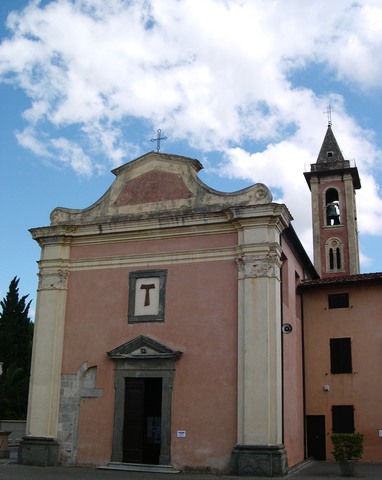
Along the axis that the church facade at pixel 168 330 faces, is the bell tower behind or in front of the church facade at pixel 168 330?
behind

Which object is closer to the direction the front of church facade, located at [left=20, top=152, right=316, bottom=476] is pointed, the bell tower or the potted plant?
the potted plant

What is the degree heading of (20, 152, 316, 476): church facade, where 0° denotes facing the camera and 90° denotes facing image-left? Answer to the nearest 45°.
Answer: approximately 0°

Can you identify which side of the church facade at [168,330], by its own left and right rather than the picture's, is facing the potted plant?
left
